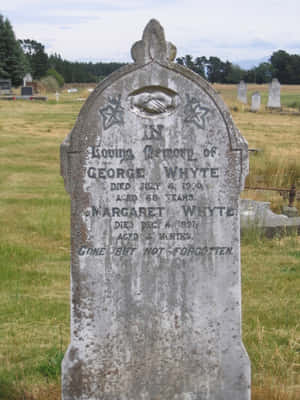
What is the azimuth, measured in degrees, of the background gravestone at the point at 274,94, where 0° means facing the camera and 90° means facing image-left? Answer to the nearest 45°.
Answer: approximately 0°

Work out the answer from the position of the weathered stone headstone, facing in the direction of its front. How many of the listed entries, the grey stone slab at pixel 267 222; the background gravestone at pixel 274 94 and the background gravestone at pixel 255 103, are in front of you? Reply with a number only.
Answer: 0

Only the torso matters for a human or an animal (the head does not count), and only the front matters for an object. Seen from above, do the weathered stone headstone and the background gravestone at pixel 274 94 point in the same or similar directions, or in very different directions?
same or similar directions

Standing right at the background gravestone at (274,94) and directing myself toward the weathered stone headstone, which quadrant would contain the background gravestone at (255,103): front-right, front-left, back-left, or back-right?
front-right

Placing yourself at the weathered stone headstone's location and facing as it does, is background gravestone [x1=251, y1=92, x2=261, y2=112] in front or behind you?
behind

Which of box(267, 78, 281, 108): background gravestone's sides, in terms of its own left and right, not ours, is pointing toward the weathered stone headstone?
front

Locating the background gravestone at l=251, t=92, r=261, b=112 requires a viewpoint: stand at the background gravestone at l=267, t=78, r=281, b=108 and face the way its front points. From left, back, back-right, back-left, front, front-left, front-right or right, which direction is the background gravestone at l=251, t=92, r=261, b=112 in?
front-right

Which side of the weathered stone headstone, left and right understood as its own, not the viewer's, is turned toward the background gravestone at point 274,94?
back

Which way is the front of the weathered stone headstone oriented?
toward the camera

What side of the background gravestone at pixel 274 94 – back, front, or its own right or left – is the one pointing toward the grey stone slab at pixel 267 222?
front

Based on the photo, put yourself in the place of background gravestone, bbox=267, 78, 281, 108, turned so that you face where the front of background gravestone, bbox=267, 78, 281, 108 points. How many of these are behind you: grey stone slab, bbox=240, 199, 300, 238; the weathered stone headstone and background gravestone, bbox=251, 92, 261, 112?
0

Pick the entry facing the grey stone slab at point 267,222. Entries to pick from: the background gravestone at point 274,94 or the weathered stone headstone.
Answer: the background gravestone

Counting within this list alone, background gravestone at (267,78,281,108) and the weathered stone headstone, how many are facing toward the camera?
2
